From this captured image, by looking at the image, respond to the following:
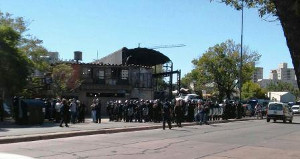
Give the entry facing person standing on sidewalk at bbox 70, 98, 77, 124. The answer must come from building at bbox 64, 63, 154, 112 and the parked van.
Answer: the building

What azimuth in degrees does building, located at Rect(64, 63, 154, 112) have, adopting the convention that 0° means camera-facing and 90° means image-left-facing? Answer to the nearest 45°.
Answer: approximately 0°

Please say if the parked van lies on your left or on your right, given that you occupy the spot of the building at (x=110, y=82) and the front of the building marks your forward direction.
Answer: on your left

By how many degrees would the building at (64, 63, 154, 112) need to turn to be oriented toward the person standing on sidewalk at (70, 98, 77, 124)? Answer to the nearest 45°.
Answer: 0° — it already faces them
